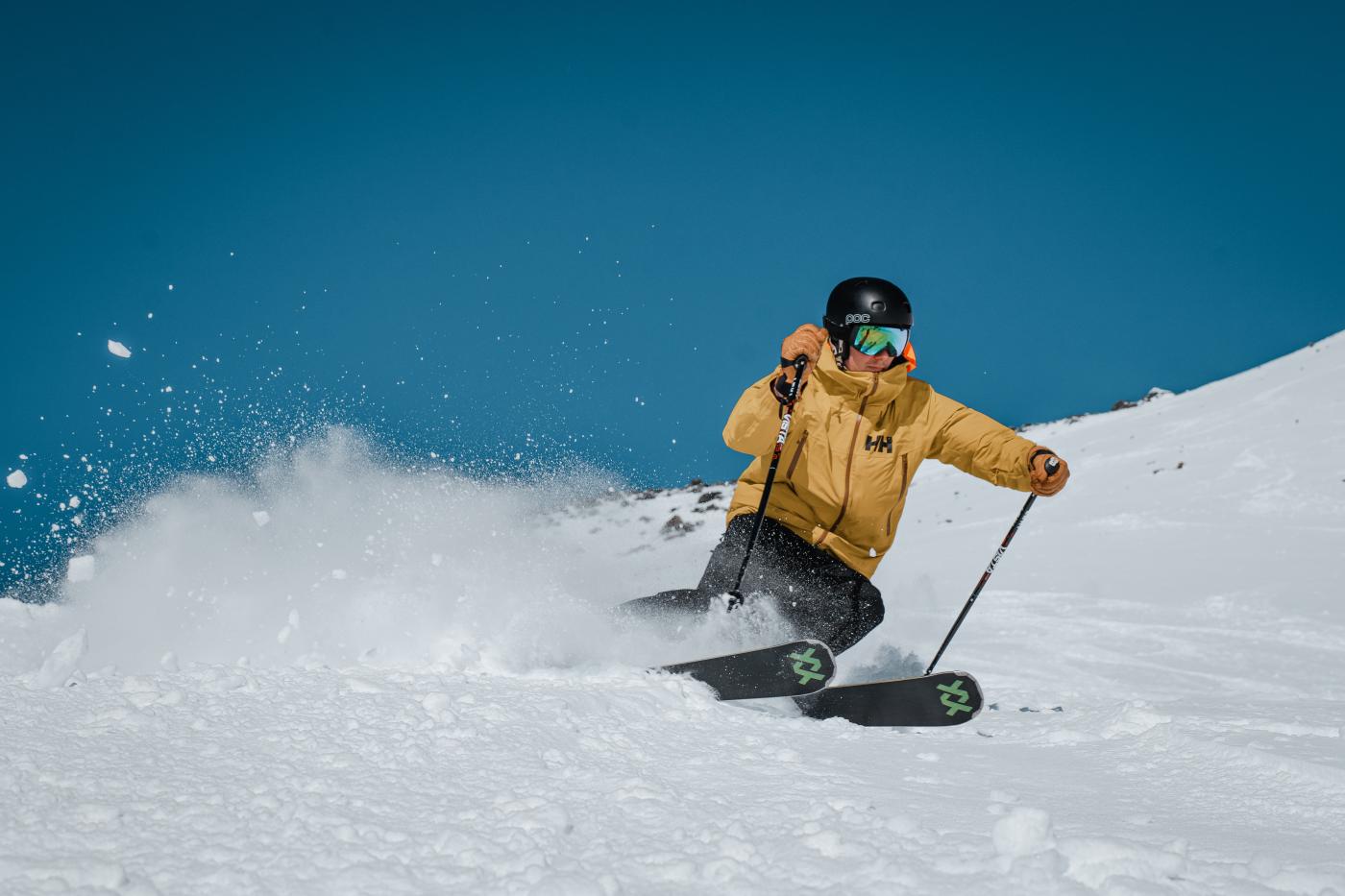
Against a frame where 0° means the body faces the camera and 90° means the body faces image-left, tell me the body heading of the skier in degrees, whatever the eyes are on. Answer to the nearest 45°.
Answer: approximately 315°

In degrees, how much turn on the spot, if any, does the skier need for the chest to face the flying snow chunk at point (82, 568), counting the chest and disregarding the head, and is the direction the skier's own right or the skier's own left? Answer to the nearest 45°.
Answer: approximately 135° to the skier's own right

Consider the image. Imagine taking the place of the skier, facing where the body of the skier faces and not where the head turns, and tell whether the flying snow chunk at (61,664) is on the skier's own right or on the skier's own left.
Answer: on the skier's own right
